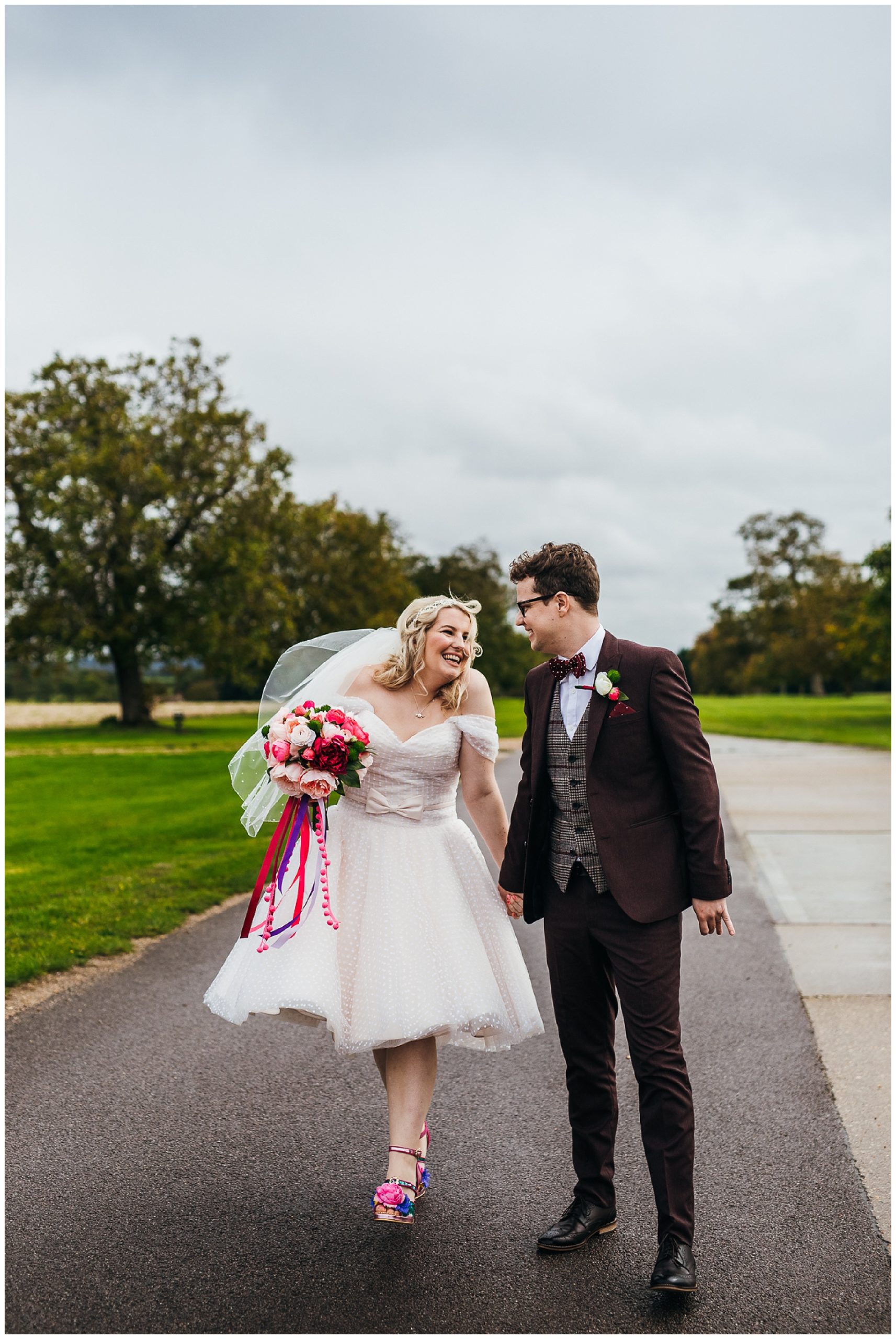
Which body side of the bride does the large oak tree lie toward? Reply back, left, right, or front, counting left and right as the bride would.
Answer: back

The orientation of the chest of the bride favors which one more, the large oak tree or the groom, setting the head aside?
the groom

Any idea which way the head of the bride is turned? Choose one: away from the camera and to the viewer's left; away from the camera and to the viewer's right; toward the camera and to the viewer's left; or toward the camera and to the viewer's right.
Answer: toward the camera and to the viewer's right

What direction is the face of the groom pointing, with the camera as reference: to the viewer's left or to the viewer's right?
to the viewer's left

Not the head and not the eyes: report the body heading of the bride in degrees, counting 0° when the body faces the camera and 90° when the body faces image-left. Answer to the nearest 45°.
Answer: approximately 0°

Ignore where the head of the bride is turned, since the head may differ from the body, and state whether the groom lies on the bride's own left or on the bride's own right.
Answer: on the bride's own left
